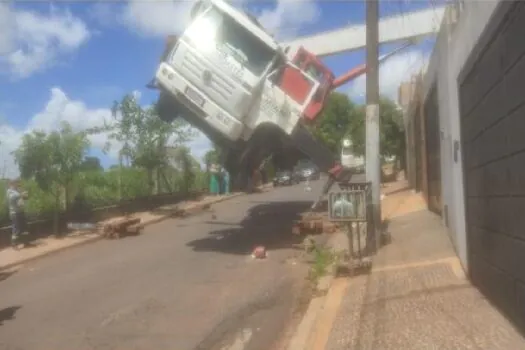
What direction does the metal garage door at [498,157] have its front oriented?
to the viewer's left

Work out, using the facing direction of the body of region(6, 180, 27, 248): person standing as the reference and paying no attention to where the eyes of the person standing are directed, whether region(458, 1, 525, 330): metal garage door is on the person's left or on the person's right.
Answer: on the person's right

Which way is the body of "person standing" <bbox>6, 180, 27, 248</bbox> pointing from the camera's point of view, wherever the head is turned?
to the viewer's right

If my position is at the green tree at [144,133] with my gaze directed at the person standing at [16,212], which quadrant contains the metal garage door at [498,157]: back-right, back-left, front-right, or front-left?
front-left

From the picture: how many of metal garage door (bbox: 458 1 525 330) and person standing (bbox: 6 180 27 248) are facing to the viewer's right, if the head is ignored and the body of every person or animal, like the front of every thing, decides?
1

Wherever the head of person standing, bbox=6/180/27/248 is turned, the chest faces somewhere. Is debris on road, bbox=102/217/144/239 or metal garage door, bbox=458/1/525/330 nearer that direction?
the debris on road
